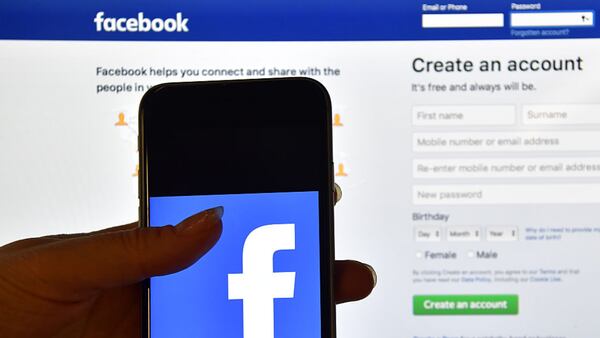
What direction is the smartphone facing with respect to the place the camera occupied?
facing the viewer
